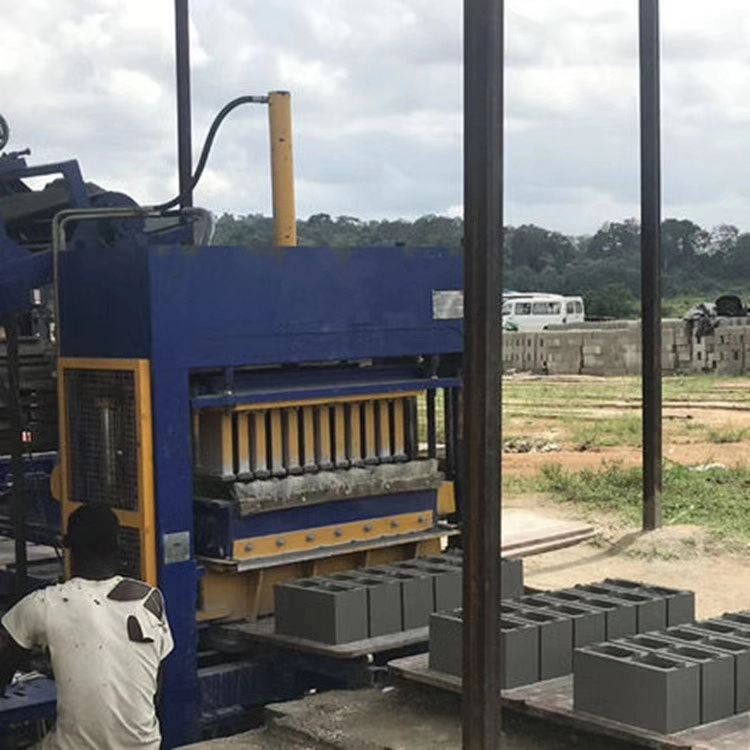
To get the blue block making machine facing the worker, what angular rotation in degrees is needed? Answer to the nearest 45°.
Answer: approximately 45° to its right

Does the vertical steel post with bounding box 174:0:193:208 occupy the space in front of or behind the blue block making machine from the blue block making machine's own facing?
behind

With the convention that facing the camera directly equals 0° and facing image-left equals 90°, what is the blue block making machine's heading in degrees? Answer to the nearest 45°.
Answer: approximately 315°

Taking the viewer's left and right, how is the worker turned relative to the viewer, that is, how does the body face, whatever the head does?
facing away from the viewer

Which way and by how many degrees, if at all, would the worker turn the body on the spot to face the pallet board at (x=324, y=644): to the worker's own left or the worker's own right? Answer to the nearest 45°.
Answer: approximately 45° to the worker's own right

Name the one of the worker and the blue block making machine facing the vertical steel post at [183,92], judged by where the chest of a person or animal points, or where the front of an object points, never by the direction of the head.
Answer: the worker

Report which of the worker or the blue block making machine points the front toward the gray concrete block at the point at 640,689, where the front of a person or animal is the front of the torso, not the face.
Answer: the blue block making machine

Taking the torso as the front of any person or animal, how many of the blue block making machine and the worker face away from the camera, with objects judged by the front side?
1

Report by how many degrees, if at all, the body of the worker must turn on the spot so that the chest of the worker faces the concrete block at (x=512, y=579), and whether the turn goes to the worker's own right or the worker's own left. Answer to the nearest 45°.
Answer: approximately 45° to the worker's own right

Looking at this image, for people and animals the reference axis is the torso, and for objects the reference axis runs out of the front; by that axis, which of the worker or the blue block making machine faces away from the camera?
the worker

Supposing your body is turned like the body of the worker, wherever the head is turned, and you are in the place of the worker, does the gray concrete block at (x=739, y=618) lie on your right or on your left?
on your right

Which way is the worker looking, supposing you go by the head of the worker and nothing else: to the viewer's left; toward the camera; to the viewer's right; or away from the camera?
away from the camera
